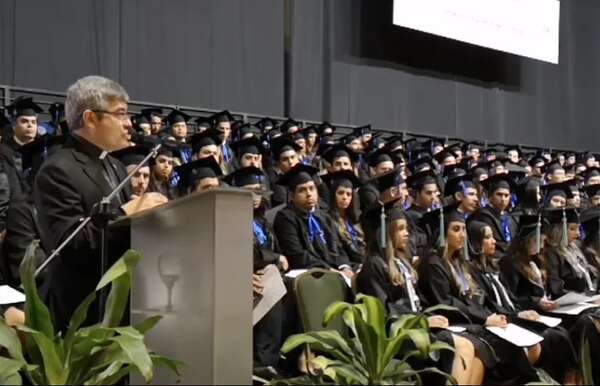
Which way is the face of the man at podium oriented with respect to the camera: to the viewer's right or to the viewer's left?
to the viewer's right

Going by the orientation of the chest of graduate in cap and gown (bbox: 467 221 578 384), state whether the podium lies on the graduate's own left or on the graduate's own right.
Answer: on the graduate's own right

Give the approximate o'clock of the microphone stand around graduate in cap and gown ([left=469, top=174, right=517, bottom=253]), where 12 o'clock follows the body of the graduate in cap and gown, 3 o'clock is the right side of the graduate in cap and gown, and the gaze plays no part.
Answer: The microphone stand is roughly at 2 o'clock from the graduate in cap and gown.

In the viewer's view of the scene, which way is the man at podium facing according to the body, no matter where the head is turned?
to the viewer's right

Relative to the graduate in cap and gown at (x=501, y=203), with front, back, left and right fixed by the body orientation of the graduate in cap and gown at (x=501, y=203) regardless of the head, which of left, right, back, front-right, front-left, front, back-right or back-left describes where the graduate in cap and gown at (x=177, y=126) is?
back-right

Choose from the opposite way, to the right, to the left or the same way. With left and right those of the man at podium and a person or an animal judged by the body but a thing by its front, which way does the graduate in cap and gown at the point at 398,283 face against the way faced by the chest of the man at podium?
to the right

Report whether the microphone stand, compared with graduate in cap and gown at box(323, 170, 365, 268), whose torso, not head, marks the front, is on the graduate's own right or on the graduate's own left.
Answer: on the graduate's own right

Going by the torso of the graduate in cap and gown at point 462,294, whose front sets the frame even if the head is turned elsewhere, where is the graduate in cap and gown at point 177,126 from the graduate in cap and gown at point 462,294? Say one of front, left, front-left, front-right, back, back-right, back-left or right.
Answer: back
